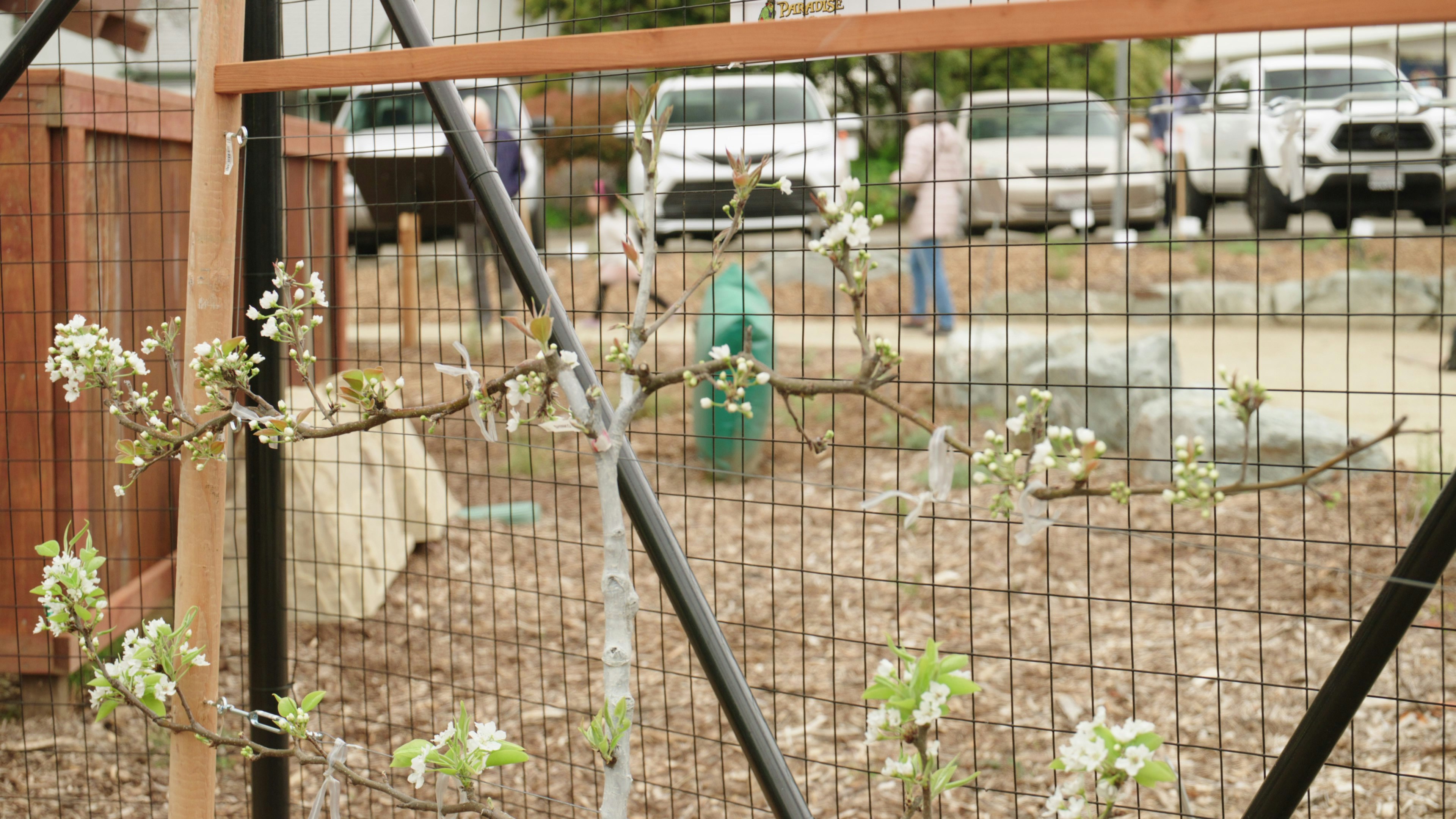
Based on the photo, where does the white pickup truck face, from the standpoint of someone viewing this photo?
facing the viewer and to the right of the viewer

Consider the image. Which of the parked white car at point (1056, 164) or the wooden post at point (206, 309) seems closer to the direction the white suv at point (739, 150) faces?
the wooden post

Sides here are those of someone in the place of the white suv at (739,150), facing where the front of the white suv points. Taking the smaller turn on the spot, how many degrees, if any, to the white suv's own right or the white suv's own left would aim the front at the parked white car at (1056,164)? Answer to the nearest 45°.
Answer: approximately 135° to the white suv's own left

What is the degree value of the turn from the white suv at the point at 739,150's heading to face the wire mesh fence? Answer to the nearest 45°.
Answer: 0° — it already faces it

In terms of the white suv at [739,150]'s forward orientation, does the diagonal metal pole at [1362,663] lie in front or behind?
in front

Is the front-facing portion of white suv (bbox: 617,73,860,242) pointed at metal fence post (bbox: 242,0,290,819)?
yes

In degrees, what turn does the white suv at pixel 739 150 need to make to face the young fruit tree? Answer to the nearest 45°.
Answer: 0° — it already faces it

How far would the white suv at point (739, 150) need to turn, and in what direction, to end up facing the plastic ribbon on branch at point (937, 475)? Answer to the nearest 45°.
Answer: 0° — it already faces it

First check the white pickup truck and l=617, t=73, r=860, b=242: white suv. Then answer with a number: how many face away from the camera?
0

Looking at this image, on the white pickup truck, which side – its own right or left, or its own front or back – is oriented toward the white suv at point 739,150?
right

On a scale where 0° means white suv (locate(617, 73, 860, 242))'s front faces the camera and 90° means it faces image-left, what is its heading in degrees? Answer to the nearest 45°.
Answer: approximately 0°
